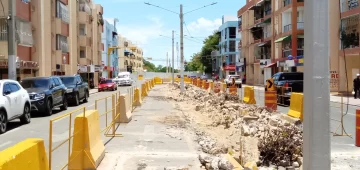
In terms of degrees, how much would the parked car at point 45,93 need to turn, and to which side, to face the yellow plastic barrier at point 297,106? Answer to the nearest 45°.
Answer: approximately 90° to its left

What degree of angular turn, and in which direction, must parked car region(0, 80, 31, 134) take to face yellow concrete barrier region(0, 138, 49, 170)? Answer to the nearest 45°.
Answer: approximately 45° to its left

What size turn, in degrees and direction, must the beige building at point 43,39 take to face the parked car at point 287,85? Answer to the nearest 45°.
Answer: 0° — it already faces it

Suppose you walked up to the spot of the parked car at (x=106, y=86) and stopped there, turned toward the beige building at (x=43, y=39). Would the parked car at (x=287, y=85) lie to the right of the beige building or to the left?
left

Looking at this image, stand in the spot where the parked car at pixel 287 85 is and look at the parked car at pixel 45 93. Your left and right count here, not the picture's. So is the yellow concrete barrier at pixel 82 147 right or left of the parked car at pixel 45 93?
left

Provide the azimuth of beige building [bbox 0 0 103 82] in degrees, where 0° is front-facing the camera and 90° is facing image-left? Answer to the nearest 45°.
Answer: approximately 315°

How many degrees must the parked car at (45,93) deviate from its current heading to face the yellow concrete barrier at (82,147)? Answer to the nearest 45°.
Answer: approximately 45° to its left

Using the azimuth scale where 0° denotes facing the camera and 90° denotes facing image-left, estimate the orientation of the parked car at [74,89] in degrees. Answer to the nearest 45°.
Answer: approximately 45°

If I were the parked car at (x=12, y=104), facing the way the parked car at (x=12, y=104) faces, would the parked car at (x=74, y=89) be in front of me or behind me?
behind
